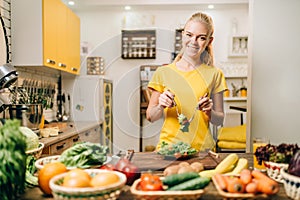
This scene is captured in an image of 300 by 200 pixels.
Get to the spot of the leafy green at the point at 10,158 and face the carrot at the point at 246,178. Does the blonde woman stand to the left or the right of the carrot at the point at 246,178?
left

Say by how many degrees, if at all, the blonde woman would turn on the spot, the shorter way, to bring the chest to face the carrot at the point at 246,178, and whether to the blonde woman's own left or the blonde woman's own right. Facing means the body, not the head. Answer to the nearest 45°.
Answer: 0° — they already face it

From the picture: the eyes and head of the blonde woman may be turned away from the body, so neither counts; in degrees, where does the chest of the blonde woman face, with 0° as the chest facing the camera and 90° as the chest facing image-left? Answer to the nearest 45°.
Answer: approximately 0°

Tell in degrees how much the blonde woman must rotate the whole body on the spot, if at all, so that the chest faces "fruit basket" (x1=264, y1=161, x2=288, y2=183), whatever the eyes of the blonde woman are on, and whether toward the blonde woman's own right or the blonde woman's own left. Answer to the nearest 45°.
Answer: approximately 45° to the blonde woman's own left

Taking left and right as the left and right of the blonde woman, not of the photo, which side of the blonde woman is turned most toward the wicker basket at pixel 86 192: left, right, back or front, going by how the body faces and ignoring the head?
front

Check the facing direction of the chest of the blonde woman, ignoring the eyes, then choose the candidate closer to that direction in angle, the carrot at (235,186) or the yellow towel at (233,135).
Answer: the carrot

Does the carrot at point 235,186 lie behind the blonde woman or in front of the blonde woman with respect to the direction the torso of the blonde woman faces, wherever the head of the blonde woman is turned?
in front

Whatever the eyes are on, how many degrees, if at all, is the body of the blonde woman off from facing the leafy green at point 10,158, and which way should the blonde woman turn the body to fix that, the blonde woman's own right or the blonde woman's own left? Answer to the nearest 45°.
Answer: approximately 45° to the blonde woman's own right

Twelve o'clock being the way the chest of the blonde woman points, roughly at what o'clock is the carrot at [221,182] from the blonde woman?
The carrot is roughly at 12 o'clock from the blonde woman.

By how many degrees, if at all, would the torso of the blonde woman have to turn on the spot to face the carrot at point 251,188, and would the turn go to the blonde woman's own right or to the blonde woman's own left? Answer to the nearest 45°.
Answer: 0° — they already face it

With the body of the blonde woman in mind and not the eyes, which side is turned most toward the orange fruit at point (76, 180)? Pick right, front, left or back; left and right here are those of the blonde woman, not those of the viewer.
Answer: front

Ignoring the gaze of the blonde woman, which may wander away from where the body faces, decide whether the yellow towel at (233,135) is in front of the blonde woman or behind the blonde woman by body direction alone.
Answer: behind
